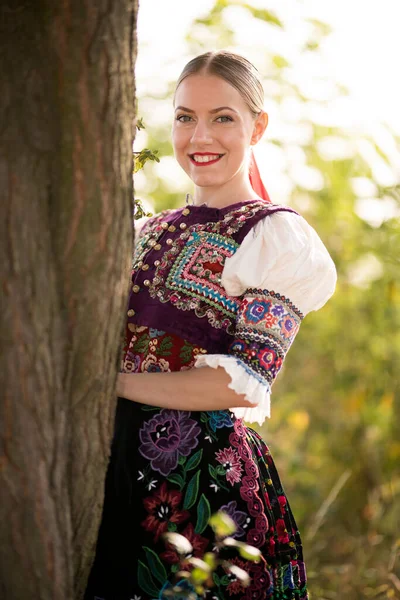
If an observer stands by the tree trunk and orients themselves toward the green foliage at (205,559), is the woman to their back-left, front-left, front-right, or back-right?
front-left

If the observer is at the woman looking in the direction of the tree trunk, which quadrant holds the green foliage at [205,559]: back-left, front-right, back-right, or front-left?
front-left

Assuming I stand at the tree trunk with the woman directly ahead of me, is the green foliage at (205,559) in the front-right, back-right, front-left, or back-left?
front-right

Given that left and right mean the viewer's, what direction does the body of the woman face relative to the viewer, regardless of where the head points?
facing the viewer and to the left of the viewer

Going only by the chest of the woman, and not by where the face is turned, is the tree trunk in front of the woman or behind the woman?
in front

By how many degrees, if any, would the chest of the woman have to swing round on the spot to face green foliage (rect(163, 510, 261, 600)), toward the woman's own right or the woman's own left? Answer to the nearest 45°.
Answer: approximately 45° to the woman's own left
